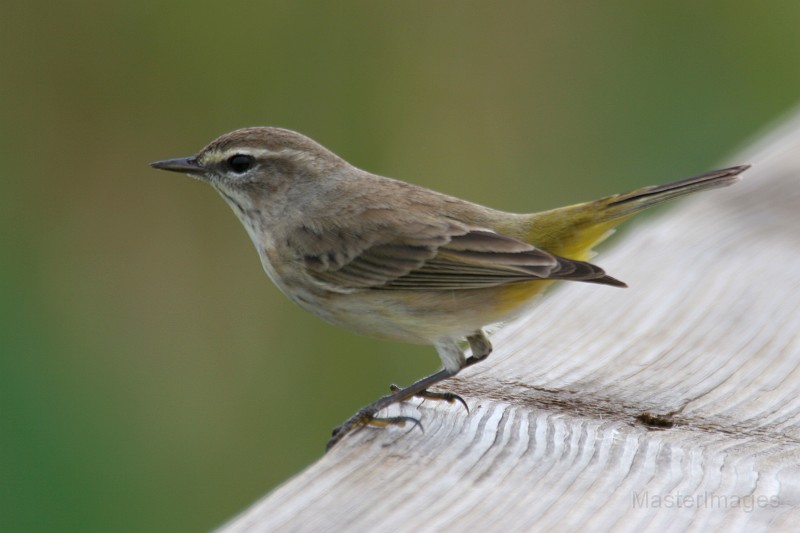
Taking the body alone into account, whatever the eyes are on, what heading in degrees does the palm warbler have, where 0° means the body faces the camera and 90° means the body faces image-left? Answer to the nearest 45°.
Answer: approximately 90°
